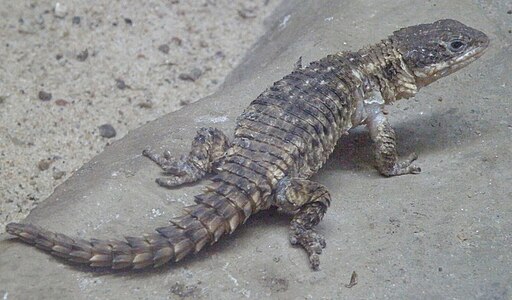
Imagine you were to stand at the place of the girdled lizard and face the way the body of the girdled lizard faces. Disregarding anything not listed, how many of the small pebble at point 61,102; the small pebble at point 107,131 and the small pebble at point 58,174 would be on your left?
3

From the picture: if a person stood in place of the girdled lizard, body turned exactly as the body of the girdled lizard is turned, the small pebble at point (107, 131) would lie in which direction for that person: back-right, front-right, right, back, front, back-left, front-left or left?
left

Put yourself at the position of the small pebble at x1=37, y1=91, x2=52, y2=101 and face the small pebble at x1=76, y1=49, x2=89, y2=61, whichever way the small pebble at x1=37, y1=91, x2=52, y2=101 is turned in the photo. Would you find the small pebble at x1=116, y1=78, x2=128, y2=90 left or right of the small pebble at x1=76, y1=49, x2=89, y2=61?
right

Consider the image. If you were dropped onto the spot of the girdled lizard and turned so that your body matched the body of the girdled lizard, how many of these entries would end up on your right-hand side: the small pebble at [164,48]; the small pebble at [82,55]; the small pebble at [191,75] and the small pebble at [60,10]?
0

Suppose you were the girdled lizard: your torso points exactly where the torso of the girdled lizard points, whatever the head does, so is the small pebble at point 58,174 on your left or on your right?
on your left

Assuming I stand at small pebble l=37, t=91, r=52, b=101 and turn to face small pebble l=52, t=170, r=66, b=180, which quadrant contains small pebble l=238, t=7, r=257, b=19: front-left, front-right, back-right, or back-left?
back-left

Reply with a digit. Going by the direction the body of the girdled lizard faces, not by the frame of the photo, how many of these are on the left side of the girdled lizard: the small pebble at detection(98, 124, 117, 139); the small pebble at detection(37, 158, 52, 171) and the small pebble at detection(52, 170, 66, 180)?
3

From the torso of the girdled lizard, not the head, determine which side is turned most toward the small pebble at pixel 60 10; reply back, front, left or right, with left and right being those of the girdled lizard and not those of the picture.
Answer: left

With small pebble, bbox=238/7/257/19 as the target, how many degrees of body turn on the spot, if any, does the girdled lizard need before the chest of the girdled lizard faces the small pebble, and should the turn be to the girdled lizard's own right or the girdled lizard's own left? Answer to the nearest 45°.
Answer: approximately 45° to the girdled lizard's own left

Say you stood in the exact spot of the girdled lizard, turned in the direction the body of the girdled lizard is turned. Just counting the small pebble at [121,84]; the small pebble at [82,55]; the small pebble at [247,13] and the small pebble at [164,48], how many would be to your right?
0

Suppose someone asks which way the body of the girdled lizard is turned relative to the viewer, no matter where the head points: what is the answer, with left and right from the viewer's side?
facing away from the viewer and to the right of the viewer

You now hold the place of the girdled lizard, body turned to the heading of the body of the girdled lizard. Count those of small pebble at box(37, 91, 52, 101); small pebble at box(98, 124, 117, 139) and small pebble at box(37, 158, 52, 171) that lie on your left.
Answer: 3

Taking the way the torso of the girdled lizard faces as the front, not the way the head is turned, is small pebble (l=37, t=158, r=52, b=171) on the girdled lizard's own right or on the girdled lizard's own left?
on the girdled lizard's own left

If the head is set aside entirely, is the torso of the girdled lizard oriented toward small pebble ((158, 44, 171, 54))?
no

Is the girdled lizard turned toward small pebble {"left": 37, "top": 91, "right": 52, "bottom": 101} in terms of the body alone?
no
